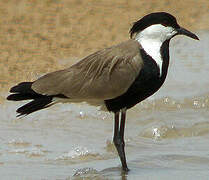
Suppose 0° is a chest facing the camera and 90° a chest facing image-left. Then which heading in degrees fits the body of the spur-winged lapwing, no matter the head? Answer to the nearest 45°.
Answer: approximately 270°
